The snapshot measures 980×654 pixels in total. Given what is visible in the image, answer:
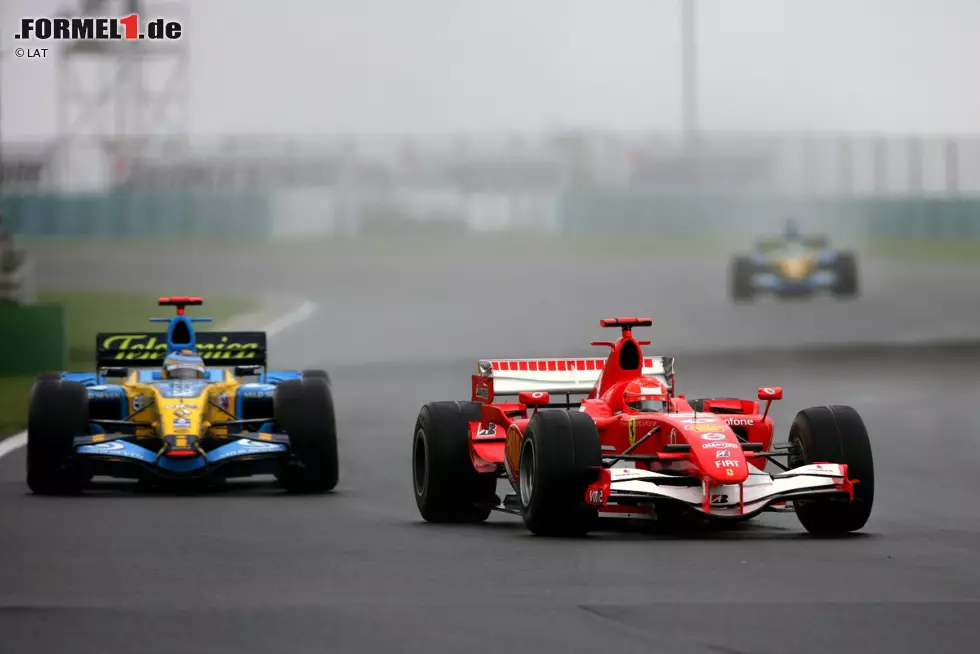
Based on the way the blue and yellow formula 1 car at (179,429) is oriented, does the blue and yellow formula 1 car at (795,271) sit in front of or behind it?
behind

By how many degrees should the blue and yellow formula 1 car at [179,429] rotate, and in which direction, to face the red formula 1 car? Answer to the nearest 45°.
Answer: approximately 45° to its left

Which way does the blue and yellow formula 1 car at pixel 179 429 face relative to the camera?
toward the camera

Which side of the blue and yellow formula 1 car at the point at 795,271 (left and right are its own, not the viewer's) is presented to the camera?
front

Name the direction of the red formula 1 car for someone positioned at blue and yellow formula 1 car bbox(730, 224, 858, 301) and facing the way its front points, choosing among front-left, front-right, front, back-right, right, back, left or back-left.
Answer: front

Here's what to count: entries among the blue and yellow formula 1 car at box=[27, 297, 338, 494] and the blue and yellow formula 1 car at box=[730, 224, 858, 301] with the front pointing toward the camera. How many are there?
2

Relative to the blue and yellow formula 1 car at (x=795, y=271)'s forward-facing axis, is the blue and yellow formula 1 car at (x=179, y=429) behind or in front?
in front

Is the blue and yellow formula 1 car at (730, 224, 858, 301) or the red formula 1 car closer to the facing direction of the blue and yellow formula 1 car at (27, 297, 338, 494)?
the red formula 1 car

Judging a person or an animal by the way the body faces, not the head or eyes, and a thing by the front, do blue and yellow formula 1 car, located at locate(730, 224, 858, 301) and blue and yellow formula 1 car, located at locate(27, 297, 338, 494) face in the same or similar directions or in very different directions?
same or similar directions

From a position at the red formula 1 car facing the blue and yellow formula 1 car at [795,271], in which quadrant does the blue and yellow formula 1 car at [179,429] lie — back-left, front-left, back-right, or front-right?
front-left
